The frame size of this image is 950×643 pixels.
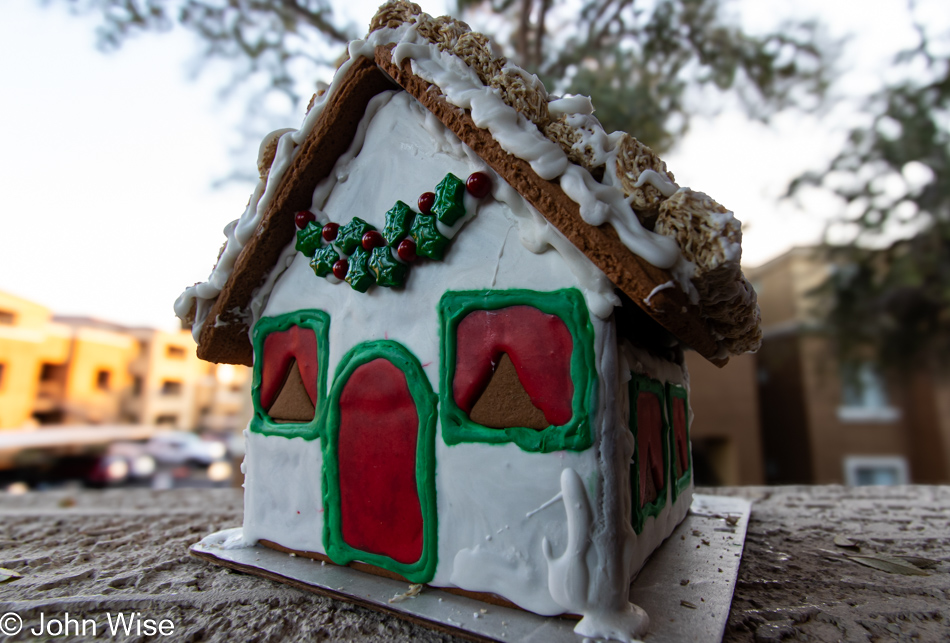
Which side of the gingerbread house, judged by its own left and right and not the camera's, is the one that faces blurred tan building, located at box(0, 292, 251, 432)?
right

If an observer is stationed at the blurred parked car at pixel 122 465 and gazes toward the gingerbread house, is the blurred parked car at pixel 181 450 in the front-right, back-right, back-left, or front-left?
back-left

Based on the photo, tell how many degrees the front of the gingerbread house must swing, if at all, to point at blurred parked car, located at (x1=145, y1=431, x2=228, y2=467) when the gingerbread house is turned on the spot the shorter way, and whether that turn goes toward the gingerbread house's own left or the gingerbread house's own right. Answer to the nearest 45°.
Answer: approximately 90° to the gingerbread house's own right

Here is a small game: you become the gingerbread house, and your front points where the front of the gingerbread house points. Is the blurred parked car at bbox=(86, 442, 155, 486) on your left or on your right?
on your right

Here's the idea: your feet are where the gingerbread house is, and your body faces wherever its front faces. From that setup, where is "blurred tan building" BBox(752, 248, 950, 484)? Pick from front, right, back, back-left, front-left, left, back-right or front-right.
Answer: back

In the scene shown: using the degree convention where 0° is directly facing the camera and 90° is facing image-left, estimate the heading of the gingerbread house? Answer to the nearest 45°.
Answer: approximately 45°
